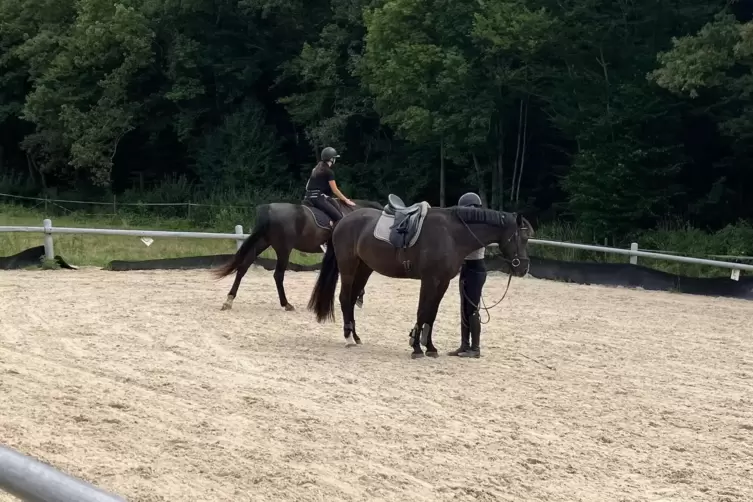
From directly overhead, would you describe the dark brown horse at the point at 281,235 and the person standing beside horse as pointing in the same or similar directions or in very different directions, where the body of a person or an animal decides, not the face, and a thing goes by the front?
very different directions

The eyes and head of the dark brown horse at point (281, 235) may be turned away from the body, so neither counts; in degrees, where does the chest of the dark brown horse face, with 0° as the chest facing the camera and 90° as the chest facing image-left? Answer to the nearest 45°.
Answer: approximately 270°

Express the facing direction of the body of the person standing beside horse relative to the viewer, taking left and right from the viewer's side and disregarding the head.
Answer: facing to the left of the viewer

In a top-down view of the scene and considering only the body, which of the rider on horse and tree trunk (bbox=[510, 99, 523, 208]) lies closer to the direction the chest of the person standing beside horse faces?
the rider on horse

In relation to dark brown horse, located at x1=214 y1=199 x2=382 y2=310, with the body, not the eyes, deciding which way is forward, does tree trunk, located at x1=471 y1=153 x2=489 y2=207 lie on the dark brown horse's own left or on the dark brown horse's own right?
on the dark brown horse's own left

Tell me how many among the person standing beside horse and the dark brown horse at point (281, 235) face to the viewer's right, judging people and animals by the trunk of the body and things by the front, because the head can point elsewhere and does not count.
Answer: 1
